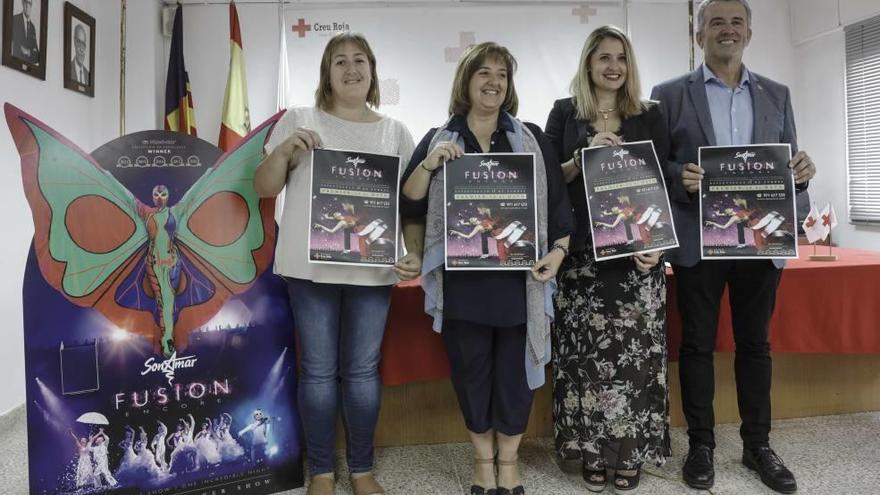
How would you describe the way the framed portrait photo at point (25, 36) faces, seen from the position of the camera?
facing the viewer and to the right of the viewer

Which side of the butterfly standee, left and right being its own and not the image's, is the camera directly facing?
front

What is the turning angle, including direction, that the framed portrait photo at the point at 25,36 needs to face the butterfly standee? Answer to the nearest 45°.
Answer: approximately 45° to its right

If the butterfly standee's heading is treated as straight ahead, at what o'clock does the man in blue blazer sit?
The man in blue blazer is roughly at 10 o'clock from the butterfly standee.

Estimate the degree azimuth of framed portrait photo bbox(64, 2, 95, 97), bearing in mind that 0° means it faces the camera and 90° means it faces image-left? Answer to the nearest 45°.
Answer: approximately 315°

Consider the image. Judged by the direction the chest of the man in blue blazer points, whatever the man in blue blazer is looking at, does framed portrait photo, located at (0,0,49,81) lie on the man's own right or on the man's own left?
on the man's own right

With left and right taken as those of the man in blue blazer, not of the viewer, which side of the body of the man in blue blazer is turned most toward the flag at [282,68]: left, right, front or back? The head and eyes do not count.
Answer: right

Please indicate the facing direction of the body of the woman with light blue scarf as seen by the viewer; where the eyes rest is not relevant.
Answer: toward the camera

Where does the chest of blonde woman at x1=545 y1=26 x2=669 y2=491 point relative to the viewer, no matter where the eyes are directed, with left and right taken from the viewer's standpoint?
facing the viewer

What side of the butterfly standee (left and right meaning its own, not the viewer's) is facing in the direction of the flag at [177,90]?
back
